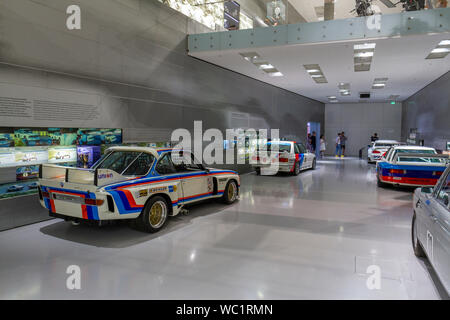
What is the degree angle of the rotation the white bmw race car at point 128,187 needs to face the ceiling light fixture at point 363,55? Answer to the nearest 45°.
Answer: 0° — it already faces it

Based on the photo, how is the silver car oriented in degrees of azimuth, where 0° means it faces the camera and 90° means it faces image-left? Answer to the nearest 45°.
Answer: approximately 135°

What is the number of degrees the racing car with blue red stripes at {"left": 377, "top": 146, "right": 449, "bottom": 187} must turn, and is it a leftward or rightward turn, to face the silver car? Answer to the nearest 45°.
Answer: approximately 135° to its left

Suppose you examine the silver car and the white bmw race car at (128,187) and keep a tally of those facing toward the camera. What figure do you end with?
0

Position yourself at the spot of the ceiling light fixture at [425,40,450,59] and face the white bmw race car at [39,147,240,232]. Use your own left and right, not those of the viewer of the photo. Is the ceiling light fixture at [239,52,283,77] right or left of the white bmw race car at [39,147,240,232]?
right

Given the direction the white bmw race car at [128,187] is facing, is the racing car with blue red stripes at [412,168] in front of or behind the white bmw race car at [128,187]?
in front

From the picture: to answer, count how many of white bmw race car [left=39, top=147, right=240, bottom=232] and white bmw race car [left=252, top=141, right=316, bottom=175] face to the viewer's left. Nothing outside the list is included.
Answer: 0

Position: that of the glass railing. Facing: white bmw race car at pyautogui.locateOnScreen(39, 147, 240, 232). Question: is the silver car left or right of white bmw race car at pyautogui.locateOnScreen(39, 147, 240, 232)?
left

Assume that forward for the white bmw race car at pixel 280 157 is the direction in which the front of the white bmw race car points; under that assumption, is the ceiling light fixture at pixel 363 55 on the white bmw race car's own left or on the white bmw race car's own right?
on the white bmw race car's own right

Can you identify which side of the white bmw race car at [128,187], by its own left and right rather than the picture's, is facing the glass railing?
front

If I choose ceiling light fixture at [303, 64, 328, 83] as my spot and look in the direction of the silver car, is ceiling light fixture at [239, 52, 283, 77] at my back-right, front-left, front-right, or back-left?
front-right
